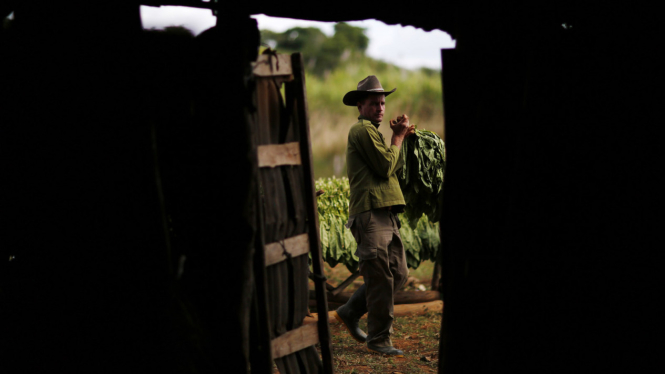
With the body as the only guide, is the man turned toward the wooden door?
no
